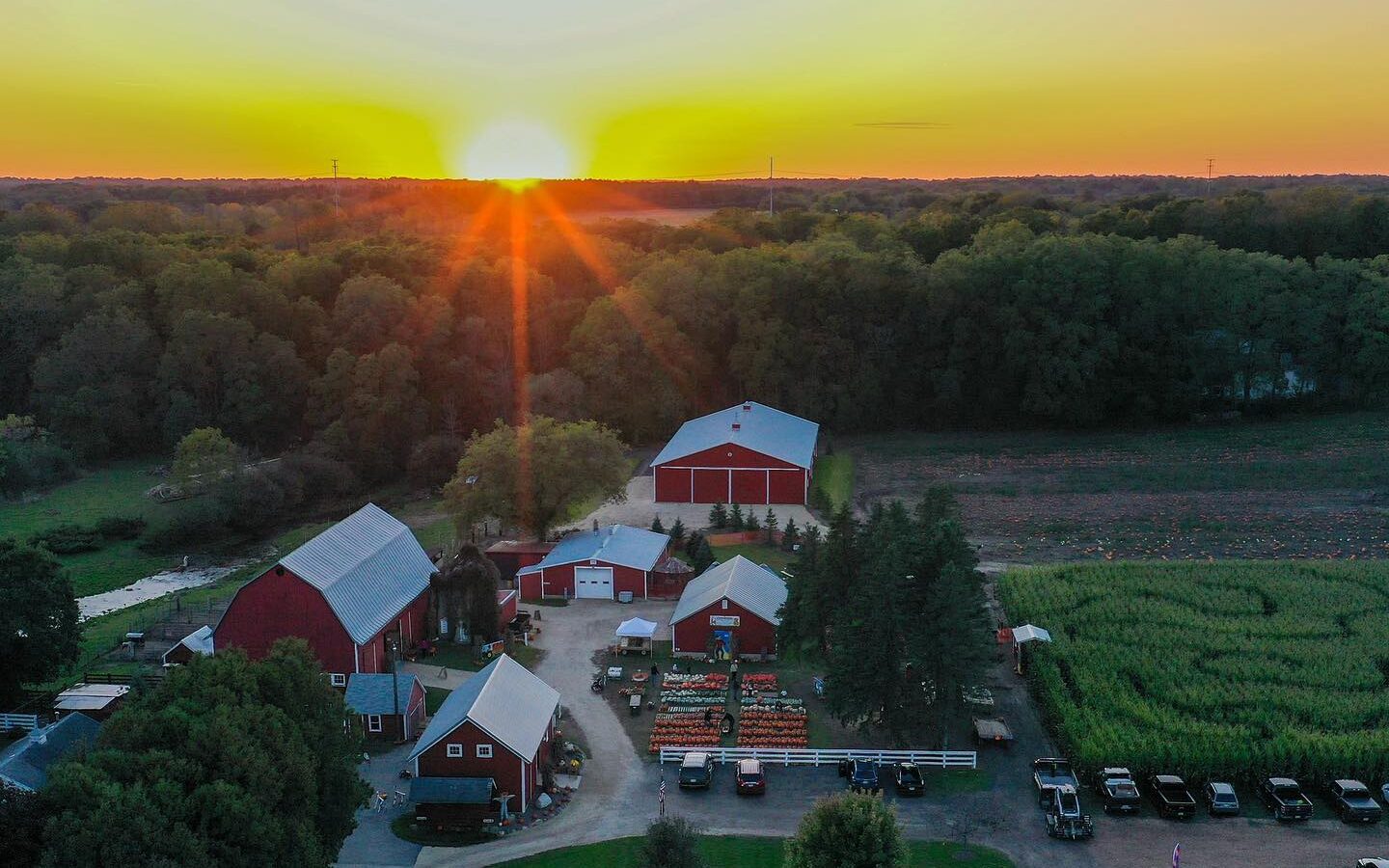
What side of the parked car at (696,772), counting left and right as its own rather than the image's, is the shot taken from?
back

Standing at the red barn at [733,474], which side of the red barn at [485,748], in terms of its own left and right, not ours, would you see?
back

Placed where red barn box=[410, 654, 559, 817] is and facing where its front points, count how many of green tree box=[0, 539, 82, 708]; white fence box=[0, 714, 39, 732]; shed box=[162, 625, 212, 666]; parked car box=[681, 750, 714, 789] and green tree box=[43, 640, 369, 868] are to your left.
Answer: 1

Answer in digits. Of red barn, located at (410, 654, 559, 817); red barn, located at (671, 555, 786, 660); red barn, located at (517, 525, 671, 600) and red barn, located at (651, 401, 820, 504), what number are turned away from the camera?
0

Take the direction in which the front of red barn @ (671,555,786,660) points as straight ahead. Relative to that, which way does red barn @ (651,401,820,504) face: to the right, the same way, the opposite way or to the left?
the same way

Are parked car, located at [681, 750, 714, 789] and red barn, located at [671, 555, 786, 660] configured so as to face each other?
yes

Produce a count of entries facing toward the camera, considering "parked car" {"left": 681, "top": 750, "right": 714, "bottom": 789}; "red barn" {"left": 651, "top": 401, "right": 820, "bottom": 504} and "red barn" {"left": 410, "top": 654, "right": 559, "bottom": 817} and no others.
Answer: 2

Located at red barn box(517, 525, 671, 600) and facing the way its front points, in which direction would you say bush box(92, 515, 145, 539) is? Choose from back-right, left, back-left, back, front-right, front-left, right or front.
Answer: back-right

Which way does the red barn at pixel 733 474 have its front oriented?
toward the camera

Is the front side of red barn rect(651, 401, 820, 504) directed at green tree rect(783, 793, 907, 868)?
yes

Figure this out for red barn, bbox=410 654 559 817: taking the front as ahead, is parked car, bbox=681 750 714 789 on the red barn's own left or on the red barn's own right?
on the red barn's own left

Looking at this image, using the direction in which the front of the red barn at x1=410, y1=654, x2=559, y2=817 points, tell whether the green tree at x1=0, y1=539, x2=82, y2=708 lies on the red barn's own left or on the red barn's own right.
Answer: on the red barn's own right

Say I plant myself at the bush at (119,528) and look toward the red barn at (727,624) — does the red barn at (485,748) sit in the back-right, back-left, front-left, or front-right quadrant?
front-right

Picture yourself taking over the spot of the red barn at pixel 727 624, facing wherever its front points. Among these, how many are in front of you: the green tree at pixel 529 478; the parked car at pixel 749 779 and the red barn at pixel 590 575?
1

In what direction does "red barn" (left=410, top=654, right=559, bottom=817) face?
toward the camera

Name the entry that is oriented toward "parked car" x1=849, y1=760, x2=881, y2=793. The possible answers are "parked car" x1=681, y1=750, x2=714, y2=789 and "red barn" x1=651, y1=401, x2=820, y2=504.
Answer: the red barn

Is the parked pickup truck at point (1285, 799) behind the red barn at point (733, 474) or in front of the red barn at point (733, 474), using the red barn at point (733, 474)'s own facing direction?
in front

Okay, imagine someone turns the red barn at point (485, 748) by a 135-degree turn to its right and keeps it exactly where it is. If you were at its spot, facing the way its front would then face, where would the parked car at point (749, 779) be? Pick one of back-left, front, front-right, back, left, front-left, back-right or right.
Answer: back-right

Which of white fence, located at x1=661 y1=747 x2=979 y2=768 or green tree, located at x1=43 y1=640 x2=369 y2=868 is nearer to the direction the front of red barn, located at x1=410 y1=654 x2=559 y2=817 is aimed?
the green tree
